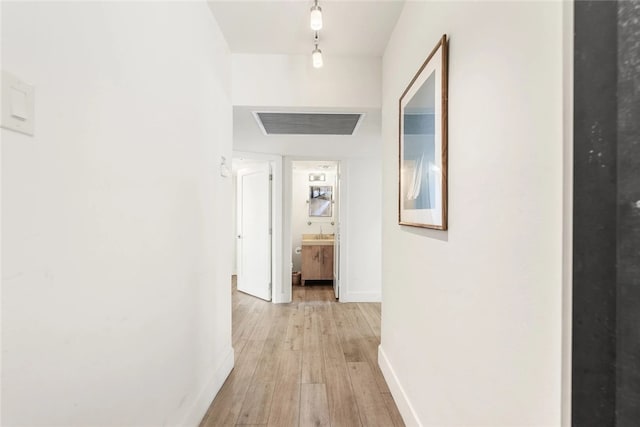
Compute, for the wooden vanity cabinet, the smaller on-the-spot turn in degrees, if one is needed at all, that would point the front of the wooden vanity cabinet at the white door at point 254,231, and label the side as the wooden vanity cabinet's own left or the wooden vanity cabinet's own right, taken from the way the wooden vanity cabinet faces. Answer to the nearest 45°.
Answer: approximately 45° to the wooden vanity cabinet's own right

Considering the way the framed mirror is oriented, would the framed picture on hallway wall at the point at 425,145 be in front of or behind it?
in front

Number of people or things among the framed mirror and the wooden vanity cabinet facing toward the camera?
2

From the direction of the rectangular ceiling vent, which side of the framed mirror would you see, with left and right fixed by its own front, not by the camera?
front

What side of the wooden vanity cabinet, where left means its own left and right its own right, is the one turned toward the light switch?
front

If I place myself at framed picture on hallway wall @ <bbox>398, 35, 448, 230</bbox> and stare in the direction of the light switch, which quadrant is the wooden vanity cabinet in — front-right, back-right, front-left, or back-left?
back-right

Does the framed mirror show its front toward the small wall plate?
yes

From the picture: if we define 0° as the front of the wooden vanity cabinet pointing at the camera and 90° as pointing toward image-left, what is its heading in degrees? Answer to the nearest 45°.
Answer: approximately 0°

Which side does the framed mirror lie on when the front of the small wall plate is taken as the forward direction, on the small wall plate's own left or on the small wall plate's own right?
on the small wall plate's own left

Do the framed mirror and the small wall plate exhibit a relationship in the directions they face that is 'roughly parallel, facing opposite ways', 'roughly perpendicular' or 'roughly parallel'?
roughly perpendicular

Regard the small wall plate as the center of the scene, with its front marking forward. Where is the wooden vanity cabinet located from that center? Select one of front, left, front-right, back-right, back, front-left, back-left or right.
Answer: left

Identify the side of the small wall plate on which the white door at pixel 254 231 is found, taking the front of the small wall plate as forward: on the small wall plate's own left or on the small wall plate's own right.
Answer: on the small wall plate's own left

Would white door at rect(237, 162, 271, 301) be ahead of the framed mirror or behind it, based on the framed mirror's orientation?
ahead
